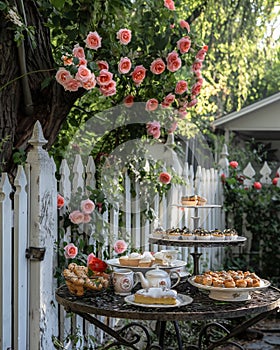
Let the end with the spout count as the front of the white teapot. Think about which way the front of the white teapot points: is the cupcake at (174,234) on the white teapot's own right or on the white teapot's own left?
on the white teapot's own right

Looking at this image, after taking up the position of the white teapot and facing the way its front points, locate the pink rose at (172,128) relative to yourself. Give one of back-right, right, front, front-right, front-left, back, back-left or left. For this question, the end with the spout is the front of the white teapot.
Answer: right

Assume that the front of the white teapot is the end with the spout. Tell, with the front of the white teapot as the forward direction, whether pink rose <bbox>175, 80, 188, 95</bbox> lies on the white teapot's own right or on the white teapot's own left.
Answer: on the white teapot's own right

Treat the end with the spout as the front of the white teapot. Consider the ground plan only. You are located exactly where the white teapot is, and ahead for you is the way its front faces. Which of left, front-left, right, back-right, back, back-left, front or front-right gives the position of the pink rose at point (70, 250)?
front-right

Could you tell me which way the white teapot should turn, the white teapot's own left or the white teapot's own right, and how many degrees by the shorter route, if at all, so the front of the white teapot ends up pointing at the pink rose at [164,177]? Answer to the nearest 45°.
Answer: approximately 90° to the white teapot's own right

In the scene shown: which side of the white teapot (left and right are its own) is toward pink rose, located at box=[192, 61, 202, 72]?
right

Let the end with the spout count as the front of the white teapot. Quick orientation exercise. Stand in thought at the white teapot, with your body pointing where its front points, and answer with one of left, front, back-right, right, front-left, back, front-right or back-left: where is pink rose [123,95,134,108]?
right

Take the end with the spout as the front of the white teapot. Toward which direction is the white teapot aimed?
to the viewer's left
